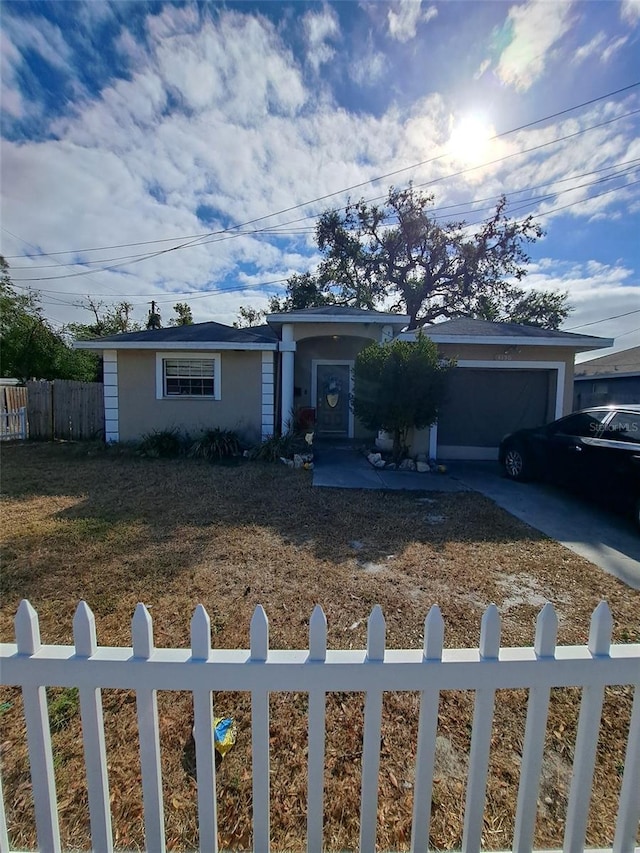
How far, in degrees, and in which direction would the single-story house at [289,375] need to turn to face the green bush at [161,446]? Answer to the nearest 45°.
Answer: approximately 90° to its right

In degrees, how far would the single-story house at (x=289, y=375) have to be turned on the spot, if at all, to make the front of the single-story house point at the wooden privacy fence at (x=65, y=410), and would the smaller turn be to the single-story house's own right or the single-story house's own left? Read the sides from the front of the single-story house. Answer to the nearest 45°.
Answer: approximately 90° to the single-story house's own right

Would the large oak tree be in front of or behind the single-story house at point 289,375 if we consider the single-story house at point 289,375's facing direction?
behind

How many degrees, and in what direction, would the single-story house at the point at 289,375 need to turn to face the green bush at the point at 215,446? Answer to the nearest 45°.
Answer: approximately 90° to its right

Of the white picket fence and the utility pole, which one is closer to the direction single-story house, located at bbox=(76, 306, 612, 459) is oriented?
the white picket fence

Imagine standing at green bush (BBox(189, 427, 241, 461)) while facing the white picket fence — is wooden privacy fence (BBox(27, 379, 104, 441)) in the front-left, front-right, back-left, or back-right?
back-right

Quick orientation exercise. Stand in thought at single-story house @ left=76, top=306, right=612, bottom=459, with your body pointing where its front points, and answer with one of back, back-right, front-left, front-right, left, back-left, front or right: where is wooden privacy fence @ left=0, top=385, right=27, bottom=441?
right

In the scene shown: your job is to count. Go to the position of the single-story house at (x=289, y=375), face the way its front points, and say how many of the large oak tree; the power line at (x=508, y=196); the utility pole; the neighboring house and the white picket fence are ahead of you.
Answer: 1

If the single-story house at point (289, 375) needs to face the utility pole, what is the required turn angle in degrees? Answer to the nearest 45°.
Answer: approximately 135° to its right

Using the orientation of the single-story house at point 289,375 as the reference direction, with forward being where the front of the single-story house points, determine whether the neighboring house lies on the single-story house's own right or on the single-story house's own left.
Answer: on the single-story house's own left

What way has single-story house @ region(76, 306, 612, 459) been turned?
toward the camera
